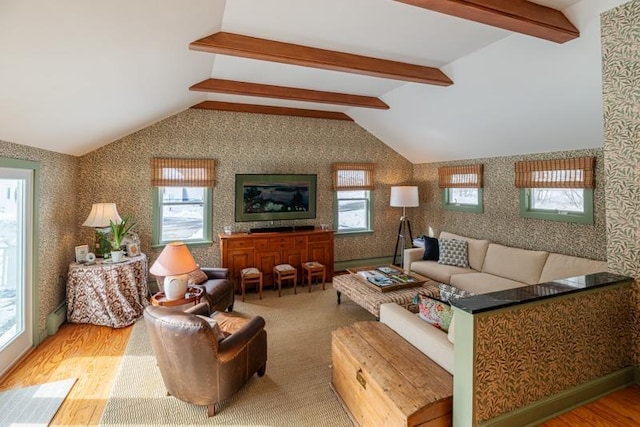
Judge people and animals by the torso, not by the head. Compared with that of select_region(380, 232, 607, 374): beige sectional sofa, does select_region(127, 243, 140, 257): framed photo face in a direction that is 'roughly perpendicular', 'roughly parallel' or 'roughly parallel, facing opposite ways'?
roughly perpendicular

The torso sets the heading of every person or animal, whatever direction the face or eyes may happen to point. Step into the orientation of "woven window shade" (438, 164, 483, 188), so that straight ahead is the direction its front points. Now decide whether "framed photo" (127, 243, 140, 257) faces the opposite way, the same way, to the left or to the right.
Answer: to the left

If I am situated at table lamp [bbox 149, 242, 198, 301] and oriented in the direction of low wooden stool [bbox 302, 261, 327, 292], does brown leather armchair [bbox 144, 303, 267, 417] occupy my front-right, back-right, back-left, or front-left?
back-right

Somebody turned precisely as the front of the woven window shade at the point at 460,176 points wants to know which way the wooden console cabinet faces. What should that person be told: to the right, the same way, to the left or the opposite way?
to the left

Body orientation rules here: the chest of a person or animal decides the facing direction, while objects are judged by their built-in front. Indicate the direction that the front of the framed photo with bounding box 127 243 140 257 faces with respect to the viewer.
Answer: facing the viewer

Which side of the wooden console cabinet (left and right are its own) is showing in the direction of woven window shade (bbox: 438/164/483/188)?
left

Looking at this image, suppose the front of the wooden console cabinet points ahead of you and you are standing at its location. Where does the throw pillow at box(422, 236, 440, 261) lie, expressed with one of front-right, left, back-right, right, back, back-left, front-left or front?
left

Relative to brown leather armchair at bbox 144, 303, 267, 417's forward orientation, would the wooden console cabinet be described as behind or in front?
in front

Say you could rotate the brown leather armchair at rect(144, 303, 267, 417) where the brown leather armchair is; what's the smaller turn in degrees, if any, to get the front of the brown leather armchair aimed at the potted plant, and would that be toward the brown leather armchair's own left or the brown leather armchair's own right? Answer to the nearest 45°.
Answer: approximately 90° to the brown leather armchair's own left

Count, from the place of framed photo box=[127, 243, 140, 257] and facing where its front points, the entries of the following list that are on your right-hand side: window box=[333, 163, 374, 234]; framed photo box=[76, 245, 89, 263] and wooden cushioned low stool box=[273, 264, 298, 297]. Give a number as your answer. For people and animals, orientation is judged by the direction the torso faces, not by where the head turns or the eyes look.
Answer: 1

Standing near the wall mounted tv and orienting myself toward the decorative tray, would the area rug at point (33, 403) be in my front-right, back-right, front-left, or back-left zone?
front-right

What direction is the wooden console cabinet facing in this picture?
toward the camera

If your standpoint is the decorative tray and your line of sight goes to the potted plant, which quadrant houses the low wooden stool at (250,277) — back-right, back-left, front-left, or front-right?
front-right

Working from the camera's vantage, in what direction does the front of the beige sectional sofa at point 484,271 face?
facing the viewer and to the left of the viewer

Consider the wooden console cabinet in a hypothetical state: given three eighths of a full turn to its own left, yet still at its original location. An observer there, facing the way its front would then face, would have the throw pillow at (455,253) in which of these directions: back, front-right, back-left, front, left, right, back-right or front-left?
front-right

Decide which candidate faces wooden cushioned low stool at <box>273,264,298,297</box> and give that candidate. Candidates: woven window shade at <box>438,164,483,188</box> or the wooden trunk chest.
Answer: the woven window shade

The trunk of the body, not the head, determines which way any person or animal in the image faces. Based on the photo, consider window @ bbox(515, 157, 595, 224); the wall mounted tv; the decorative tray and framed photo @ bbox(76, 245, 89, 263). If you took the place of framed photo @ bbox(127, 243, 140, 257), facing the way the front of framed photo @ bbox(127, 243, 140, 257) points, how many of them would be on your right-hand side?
1

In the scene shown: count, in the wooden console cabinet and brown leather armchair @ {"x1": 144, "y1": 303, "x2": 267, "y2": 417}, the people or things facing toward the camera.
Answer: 1
